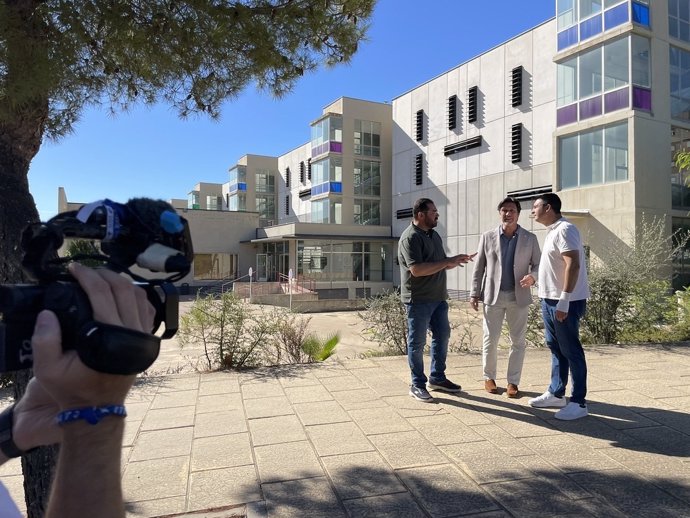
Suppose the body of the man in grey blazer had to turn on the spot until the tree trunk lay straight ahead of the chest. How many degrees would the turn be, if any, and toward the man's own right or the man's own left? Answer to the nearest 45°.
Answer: approximately 45° to the man's own right

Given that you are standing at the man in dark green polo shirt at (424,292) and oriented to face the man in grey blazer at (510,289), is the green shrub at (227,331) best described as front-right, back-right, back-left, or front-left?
back-left

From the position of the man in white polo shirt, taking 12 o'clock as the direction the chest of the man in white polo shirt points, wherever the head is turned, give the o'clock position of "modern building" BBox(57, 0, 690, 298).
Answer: The modern building is roughly at 3 o'clock from the man in white polo shirt.

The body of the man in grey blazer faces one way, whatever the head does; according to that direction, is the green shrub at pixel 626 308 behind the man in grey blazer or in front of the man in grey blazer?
behind

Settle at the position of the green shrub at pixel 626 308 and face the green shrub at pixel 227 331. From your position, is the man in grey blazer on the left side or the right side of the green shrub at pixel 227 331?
left

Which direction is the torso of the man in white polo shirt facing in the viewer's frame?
to the viewer's left

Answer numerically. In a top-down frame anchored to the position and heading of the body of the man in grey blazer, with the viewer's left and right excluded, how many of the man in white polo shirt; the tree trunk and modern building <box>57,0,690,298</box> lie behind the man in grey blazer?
1

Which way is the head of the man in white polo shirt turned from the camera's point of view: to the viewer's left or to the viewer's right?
to the viewer's left

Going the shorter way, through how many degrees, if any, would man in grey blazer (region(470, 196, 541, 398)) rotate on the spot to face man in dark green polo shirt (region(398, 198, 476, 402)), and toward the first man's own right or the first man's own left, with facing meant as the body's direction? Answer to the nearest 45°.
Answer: approximately 90° to the first man's own right

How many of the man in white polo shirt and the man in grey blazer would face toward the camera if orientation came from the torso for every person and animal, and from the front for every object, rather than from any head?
1

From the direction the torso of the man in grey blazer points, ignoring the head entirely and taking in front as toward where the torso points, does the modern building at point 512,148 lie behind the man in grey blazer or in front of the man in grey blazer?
behind

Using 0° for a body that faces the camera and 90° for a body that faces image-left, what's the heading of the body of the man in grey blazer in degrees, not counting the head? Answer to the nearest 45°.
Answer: approximately 0°

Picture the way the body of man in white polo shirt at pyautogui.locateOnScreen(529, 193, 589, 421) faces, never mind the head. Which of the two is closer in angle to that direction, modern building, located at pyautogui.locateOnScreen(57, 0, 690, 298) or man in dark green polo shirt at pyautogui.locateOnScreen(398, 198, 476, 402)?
the man in dark green polo shirt

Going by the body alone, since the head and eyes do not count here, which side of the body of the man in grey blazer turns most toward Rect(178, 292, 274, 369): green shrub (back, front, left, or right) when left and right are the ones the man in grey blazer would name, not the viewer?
right

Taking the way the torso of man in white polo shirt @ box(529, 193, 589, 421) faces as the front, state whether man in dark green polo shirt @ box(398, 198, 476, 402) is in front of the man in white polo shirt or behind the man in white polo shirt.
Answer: in front
